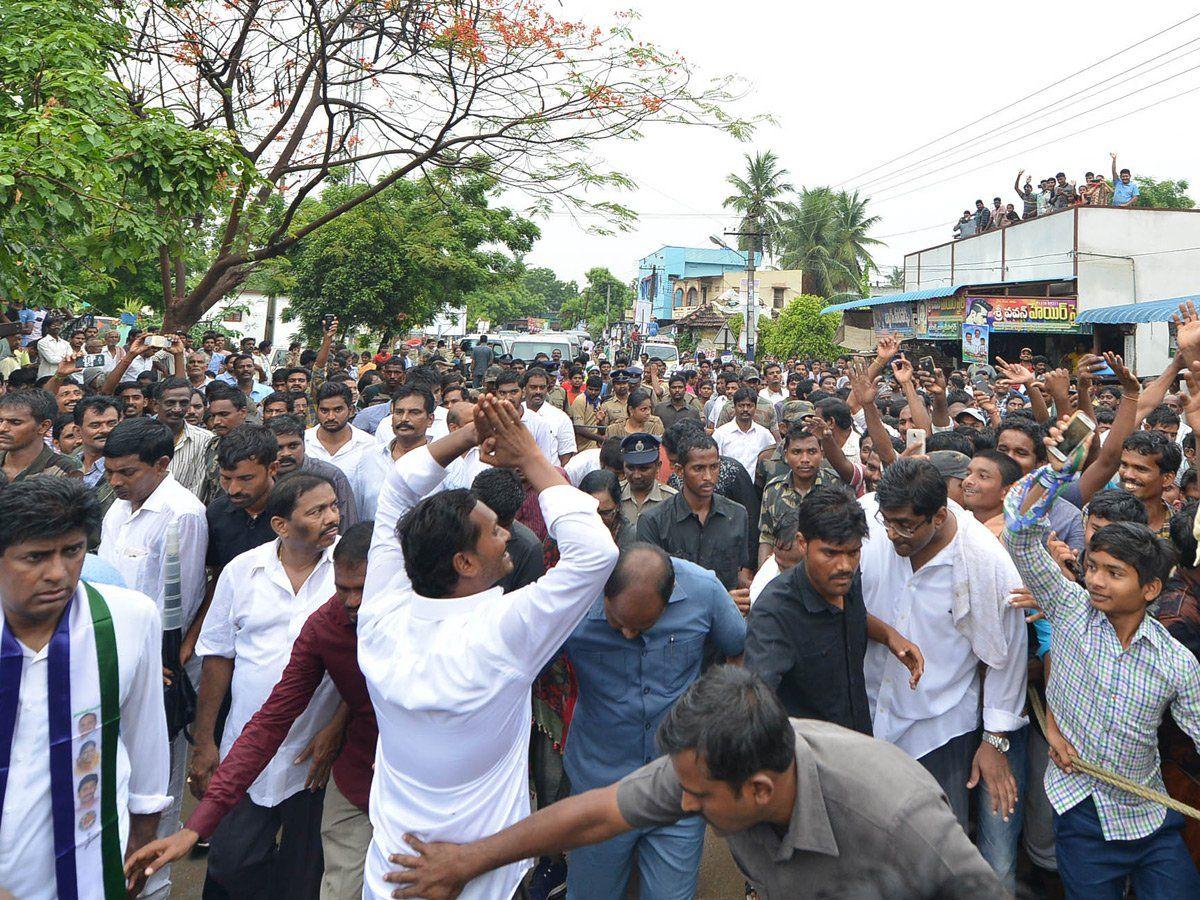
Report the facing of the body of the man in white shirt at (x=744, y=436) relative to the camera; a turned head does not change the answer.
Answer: toward the camera

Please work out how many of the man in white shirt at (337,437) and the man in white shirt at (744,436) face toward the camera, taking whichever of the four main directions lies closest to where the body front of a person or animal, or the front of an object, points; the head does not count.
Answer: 2

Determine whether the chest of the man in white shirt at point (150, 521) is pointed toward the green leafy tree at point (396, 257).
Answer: no

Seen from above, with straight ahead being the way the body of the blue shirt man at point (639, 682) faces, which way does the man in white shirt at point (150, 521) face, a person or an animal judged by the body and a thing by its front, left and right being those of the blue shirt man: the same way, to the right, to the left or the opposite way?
the same way

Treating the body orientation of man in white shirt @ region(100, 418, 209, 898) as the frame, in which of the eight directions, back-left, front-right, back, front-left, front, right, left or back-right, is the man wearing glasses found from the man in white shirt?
left

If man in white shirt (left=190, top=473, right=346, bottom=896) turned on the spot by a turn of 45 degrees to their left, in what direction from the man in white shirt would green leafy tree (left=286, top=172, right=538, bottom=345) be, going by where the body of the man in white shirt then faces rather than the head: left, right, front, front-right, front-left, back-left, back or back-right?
left

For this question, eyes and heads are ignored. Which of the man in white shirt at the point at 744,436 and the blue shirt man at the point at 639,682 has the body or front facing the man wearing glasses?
the man in white shirt

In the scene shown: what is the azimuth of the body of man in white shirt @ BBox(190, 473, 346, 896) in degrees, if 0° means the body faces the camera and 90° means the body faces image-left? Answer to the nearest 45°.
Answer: approximately 315°

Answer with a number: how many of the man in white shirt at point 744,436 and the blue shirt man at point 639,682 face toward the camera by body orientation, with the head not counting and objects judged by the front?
2

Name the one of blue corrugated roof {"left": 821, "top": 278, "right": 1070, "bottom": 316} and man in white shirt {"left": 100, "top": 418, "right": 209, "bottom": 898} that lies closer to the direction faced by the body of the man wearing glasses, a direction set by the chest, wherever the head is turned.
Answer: the man in white shirt

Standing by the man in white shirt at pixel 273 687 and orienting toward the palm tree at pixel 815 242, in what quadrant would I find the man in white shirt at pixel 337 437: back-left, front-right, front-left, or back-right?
front-left

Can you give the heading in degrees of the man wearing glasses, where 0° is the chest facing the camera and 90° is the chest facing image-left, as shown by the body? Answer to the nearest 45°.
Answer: approximately 45°

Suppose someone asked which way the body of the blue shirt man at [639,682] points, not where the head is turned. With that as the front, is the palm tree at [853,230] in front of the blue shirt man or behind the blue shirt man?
behind

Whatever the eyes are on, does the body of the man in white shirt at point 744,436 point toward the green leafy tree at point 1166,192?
no

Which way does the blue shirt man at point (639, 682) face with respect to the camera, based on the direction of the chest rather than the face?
toward the camera

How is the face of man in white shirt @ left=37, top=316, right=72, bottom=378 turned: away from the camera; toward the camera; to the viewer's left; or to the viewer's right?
toward the camera

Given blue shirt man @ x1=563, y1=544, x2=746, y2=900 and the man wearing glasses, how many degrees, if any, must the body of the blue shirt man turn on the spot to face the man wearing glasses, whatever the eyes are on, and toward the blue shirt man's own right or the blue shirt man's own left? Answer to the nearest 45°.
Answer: approximately 90° to the blue shirt man's own left

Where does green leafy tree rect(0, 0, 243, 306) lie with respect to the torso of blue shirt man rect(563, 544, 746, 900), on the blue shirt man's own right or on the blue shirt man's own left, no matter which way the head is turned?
on the blue shirt man's own right

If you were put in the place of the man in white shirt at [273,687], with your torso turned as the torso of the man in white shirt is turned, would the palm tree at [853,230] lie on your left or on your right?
on your left

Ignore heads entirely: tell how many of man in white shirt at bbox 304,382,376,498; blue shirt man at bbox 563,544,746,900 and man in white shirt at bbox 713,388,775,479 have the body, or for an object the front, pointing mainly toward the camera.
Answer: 3

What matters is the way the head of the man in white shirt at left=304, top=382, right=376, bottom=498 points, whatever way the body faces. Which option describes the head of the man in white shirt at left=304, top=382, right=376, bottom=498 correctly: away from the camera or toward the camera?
toward the camera
